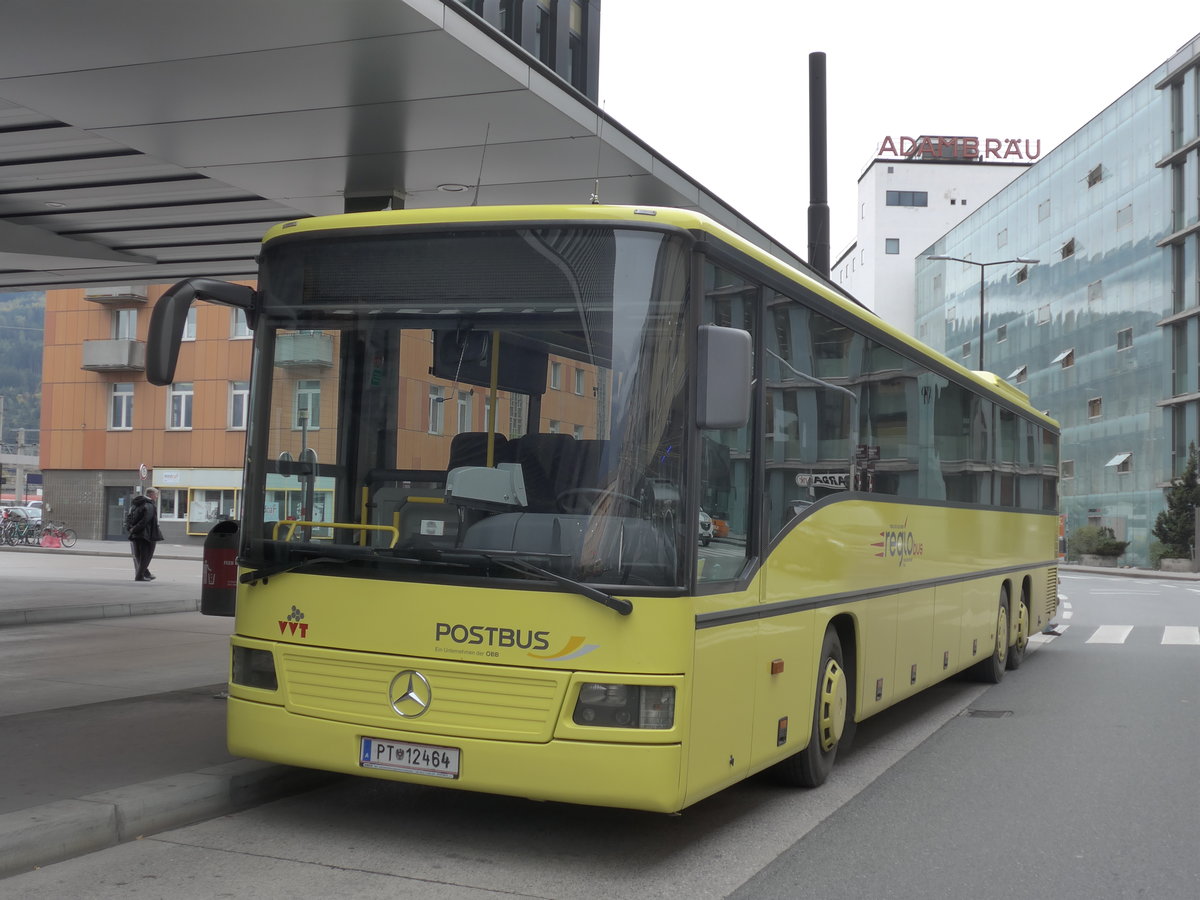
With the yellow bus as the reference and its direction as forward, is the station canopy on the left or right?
on its right

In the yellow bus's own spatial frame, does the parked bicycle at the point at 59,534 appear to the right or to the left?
on its right

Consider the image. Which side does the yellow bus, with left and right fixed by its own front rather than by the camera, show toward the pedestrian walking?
right

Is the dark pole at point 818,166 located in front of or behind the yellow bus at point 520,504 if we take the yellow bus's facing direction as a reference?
behind

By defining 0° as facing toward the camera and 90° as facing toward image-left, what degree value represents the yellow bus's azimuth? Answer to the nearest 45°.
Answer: approximately 45°

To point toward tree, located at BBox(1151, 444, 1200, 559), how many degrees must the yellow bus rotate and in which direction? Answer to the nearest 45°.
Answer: approximately 180°
